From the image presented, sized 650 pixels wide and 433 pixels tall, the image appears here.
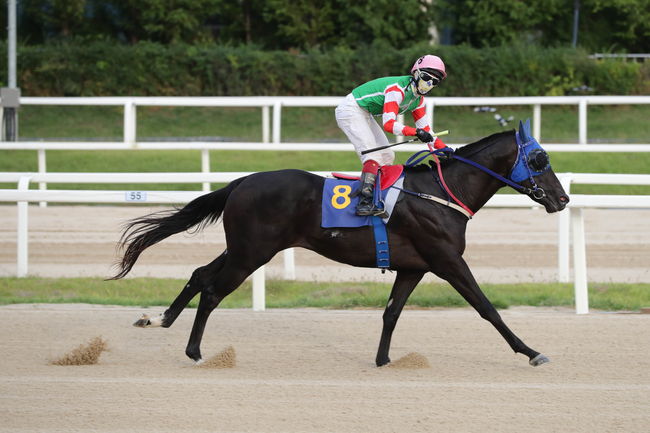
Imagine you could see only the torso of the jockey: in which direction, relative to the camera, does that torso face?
to the viewer's right

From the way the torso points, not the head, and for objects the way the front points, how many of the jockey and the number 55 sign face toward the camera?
1

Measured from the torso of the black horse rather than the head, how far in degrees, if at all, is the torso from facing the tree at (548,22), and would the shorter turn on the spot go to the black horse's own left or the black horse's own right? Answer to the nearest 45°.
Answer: approximately 90° to the black horse's own left

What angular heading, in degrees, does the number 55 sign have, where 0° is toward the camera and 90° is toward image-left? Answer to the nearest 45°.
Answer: approximately 0°

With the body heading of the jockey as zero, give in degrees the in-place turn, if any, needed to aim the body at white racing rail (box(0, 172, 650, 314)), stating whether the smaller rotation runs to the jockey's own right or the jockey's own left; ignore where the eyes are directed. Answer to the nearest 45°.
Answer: approximately 135° to the jockey's own left

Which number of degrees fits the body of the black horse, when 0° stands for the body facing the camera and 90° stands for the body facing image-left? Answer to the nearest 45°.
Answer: approximately 270°

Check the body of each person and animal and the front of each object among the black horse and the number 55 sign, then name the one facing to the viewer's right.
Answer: the black horse

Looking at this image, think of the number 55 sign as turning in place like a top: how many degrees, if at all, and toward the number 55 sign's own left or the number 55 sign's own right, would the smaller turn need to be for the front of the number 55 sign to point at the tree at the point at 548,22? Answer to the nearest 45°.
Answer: approximately 135° to the number 55 sign's own left

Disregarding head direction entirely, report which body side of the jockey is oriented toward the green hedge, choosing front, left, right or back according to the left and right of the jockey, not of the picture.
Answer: left

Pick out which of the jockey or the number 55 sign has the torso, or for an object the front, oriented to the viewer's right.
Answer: the jockey

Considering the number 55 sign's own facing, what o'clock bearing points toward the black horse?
The black horse is roughly at 11 o'clock from the number 55 sign.

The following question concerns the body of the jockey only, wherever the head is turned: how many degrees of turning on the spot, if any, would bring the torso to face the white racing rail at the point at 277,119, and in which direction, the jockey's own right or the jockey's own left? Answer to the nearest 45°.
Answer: approximately 90° to the jockey's own left

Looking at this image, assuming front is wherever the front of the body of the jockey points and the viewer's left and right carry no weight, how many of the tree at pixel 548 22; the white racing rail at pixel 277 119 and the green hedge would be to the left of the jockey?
3

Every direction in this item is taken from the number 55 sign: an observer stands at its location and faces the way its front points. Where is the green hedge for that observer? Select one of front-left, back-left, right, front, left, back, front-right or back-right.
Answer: back

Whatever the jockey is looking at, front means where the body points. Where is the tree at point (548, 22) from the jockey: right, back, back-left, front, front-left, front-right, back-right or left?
left
